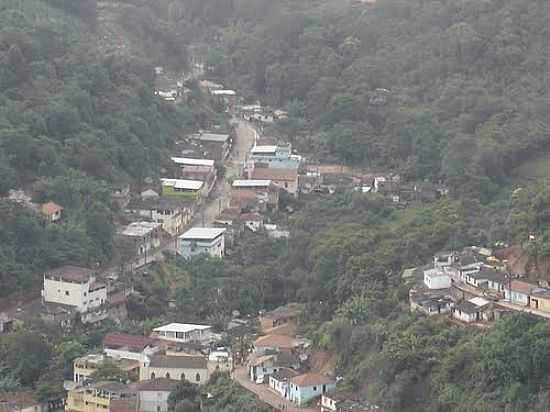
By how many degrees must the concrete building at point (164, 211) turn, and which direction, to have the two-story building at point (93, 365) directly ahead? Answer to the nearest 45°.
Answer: approximately 45° to its right

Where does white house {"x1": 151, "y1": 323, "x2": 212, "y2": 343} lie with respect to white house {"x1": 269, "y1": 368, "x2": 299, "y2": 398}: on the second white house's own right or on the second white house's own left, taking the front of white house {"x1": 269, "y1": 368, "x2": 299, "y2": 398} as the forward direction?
on the second white house's own right

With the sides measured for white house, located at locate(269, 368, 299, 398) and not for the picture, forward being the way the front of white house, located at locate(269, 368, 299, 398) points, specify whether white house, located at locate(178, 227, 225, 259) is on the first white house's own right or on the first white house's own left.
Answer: on the first white house's own right

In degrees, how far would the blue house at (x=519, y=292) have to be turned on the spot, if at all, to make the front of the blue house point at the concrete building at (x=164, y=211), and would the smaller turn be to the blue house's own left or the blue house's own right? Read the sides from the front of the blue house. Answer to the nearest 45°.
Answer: approximately 90° to the blue house's own right

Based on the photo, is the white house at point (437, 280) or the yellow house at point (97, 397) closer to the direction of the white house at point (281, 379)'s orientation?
the yellow house
